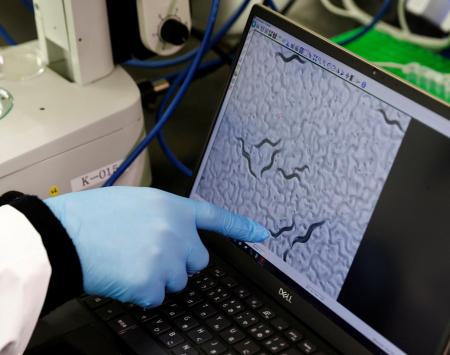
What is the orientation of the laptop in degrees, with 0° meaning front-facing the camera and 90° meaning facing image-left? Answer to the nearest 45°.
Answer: approximately 45°

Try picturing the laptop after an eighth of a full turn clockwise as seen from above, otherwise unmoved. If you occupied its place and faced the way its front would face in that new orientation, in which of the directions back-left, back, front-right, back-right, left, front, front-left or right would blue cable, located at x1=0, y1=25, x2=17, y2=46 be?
front-right
